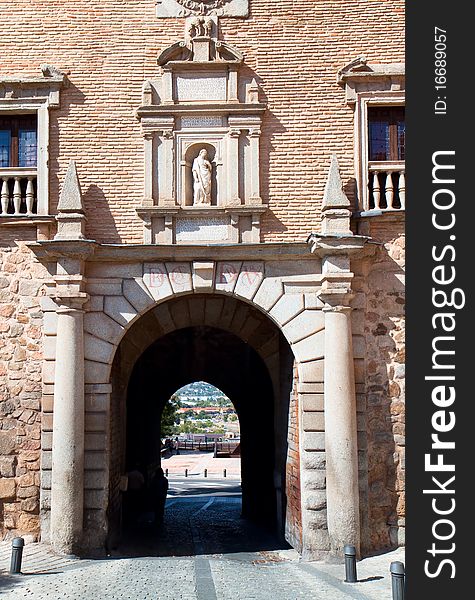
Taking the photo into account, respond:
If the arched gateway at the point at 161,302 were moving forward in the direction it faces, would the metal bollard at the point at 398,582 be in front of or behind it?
in front

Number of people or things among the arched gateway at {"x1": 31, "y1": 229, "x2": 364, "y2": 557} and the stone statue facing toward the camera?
2

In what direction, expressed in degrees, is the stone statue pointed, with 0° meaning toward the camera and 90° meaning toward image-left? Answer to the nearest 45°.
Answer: approximately 0°

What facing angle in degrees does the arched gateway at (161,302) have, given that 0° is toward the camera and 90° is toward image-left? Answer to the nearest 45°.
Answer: approximately 0°
